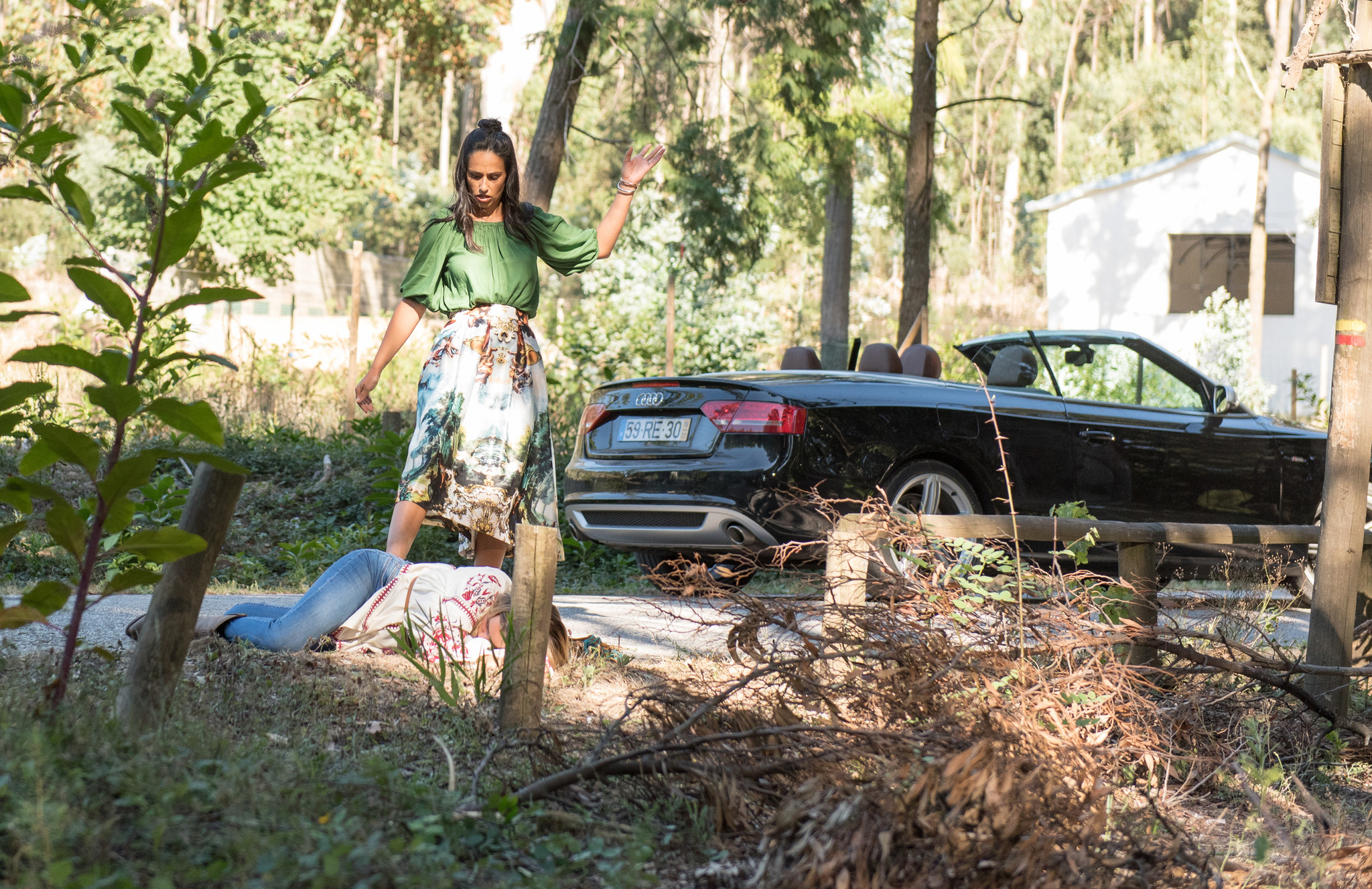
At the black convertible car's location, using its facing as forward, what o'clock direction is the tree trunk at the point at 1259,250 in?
The tree trunk is roughly at 11 o'clock from the black convertible car.

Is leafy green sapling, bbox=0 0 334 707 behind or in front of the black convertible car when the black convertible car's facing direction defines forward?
behind

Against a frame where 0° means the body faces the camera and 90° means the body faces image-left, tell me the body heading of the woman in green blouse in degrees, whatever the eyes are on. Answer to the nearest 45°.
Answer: approximately 0°

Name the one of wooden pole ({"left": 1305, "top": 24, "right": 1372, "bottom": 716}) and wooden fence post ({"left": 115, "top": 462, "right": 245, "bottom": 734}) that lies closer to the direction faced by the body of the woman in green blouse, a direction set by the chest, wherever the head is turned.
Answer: the wooden fence post

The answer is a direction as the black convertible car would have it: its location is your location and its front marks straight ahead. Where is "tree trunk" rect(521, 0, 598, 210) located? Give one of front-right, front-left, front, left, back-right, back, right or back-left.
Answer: left

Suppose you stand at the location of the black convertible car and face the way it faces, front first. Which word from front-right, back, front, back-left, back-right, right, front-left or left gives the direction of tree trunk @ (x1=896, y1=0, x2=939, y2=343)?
front-left

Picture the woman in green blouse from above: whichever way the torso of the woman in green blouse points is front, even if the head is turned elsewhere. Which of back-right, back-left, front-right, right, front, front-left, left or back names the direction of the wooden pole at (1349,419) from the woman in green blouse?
left

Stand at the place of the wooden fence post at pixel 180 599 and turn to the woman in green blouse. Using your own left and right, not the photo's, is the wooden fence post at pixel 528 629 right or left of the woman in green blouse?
right

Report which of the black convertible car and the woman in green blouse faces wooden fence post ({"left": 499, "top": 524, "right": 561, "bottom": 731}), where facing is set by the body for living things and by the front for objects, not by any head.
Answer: the woman in green blouse

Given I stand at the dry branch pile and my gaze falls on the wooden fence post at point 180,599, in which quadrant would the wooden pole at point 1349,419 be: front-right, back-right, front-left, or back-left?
back-right

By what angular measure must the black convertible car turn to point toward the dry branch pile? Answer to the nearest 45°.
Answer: approximately 135° to its right

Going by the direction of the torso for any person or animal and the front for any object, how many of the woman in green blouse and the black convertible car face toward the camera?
1

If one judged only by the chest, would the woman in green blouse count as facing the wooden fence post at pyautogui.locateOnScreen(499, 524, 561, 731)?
yes

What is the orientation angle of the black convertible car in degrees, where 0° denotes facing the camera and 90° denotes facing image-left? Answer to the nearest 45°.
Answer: approximately 225°
